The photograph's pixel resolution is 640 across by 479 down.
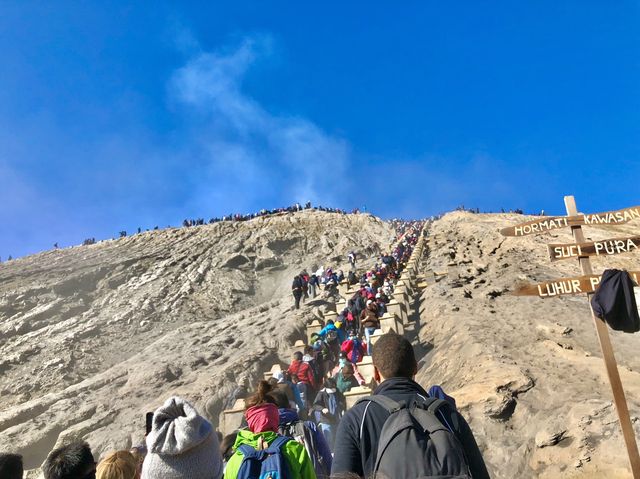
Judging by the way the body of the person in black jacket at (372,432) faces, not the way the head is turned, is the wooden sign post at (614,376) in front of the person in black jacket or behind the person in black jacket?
in front

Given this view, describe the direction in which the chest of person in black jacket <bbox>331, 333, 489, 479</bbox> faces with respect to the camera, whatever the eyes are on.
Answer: away from the camera

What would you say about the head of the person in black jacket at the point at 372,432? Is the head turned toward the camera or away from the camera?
away from the camera

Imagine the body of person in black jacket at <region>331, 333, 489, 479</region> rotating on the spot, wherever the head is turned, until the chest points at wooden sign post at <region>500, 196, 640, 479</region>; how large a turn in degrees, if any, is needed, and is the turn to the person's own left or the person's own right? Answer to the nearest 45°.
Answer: approximately 45° to the person's own right
